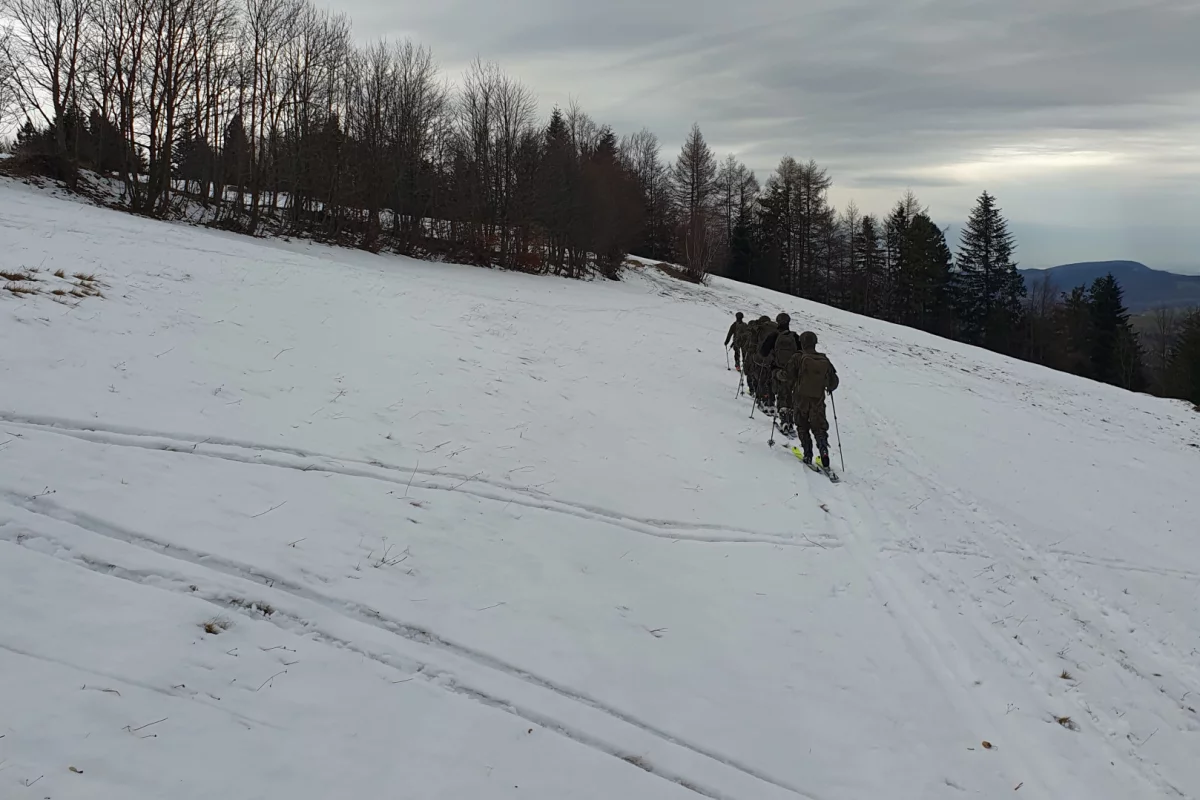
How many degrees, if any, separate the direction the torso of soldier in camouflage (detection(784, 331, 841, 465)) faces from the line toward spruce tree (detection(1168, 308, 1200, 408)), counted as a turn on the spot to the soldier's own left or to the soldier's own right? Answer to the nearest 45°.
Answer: approximately 45° to the soldier's own right

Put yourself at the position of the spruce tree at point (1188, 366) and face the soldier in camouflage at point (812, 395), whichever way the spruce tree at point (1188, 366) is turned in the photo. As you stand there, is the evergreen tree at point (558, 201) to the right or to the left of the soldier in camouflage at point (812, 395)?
right

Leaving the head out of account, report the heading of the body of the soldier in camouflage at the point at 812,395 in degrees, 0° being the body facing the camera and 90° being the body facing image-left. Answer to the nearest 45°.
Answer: approximately 180°

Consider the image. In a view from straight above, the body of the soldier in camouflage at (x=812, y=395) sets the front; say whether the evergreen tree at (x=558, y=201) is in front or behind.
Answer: in front
